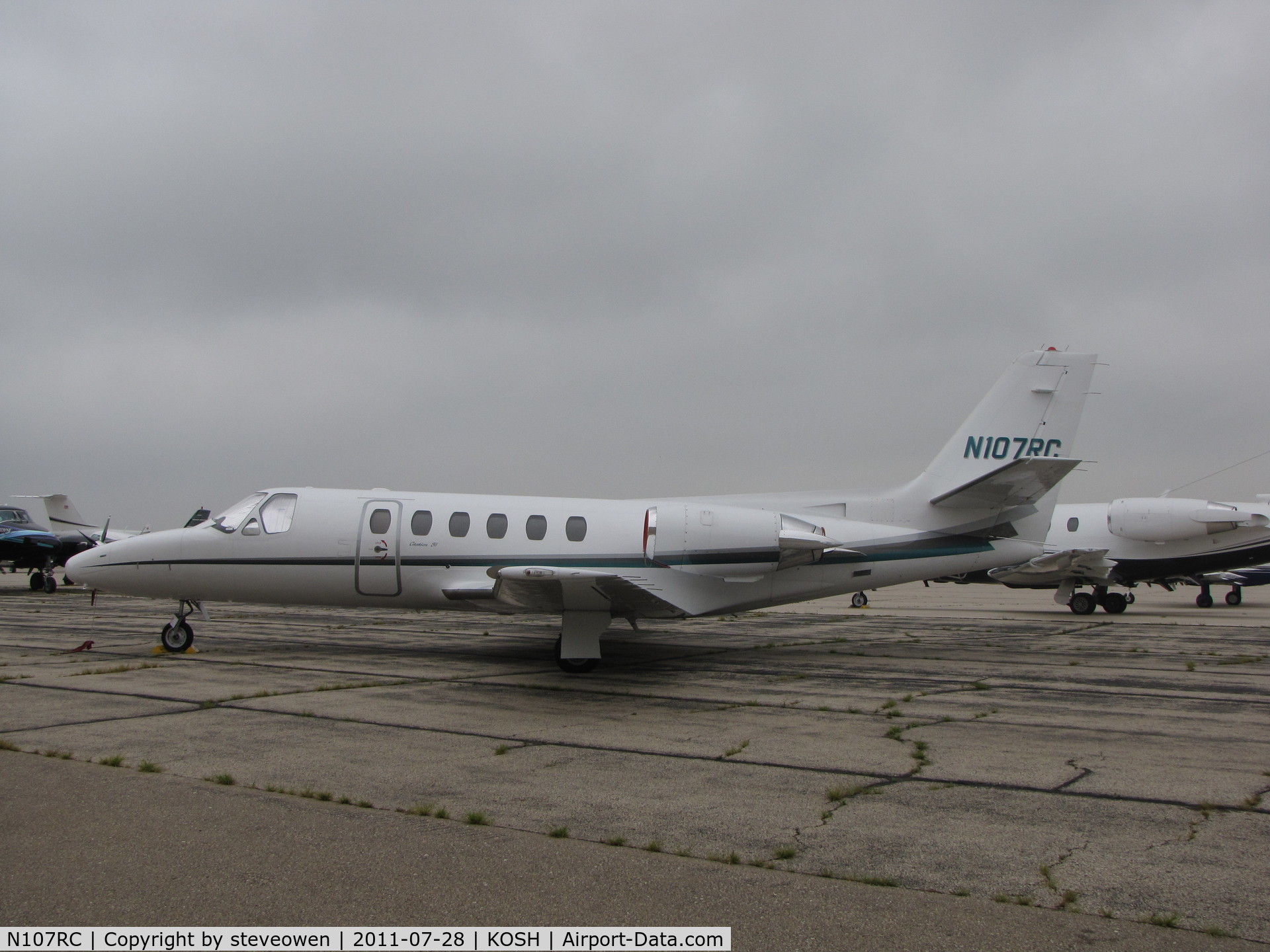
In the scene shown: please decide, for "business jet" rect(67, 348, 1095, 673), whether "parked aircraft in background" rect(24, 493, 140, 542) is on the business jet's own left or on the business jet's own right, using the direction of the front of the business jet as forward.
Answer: on the business jet's own right

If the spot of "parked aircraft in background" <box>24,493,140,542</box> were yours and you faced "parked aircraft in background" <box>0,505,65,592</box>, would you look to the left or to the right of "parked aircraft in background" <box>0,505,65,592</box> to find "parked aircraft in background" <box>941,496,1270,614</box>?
left

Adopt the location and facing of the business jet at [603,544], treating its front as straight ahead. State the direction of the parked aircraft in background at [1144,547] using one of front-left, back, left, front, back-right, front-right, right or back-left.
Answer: back-right

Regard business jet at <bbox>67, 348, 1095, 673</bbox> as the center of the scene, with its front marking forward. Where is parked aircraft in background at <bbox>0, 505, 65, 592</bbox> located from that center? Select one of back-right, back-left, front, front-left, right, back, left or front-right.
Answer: front-right

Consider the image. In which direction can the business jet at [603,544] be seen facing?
to the viewer's left
